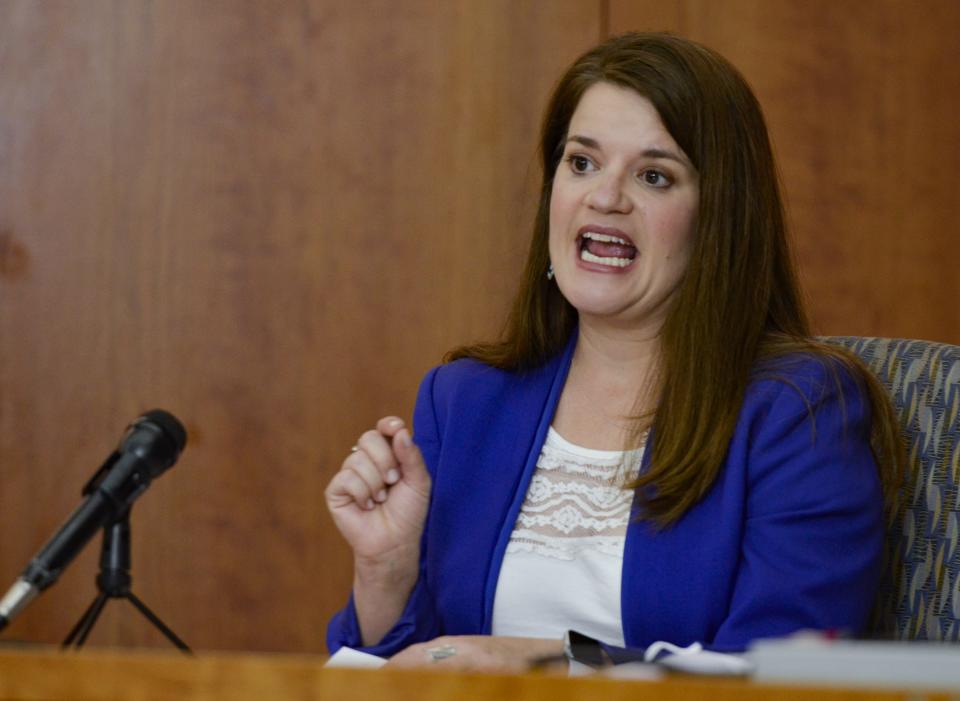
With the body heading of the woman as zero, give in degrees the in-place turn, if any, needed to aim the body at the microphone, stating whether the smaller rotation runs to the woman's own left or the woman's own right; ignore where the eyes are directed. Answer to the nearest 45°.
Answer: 0° — they already face it

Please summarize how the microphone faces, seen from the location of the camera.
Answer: facing to the right of the viewer

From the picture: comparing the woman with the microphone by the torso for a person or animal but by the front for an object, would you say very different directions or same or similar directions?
very different directions

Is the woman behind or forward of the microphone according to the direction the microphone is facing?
forward

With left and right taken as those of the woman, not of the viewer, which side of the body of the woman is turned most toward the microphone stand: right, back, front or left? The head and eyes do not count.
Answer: front

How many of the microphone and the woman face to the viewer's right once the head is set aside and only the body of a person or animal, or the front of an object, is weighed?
1

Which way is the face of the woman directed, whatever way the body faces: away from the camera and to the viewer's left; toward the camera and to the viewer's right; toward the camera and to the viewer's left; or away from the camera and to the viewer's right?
toward the camera and to the viewer's left

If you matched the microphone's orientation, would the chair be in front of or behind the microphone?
in front

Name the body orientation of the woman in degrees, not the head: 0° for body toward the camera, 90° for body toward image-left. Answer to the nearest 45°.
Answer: approximately 45°
